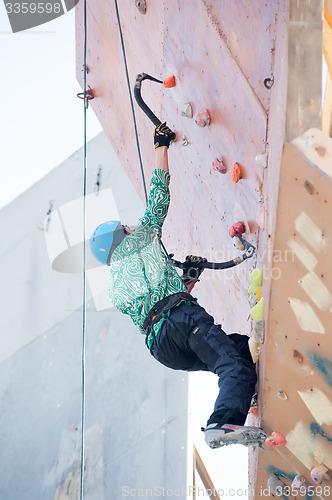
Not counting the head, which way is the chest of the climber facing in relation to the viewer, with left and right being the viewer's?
facing away from the viewer and to the right of the viewer

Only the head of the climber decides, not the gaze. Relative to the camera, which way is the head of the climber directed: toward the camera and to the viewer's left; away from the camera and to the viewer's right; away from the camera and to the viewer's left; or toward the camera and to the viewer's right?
away from the camera and to the viewer's right
